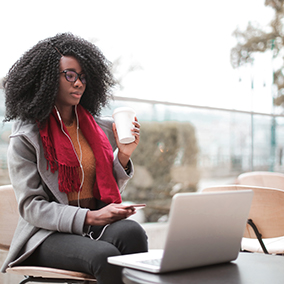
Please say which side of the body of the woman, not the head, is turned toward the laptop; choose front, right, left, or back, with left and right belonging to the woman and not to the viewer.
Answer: front

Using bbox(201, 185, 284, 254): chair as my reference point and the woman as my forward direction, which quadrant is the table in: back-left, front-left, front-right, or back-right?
front-left

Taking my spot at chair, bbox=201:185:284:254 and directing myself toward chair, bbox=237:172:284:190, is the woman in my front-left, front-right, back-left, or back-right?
back-left

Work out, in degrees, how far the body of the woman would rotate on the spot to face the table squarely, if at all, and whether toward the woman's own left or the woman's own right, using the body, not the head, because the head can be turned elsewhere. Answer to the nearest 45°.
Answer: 0° — they already face it

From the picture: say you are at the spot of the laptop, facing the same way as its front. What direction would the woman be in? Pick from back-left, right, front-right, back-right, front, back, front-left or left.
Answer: front

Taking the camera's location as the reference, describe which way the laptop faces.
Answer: facing away from the viewer and to the left of the viewer

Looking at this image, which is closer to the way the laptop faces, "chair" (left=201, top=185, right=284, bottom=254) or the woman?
the woman

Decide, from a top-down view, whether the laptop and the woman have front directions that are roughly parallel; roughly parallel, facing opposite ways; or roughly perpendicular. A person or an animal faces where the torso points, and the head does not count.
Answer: roughly parallel, facing opposite ways

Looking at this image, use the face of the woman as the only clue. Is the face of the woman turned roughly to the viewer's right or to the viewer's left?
to the viewer's right

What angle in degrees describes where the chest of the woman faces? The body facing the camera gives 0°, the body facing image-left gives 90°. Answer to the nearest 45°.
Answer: approximately 315°

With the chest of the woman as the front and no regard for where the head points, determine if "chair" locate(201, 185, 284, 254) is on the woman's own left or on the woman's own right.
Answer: on the woman's own left

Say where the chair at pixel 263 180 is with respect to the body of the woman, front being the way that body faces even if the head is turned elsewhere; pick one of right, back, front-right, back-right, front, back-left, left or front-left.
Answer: left
